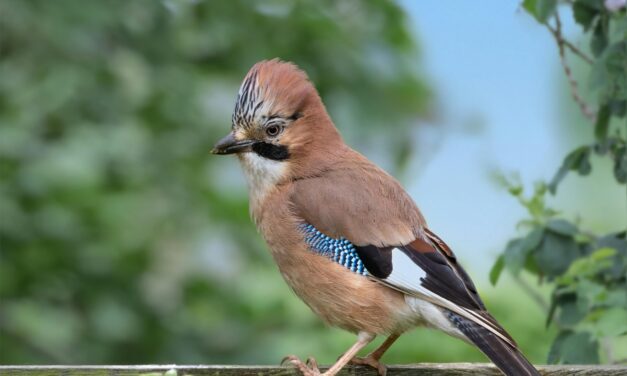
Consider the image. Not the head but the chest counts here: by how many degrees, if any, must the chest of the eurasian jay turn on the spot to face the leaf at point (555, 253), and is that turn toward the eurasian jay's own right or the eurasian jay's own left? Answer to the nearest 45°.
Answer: approximately 180°

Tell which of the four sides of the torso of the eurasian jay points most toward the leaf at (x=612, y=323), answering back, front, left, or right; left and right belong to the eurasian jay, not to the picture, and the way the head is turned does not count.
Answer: back

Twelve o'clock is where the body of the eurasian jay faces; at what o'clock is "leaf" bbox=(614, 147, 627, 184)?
The leaf is roughly at 6 o'clock from the eurasian jay.

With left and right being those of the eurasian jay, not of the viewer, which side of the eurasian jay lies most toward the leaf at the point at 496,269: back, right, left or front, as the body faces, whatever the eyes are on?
back

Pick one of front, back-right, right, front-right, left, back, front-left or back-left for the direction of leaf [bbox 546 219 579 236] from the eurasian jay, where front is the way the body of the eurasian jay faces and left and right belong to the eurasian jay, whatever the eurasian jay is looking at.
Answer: back

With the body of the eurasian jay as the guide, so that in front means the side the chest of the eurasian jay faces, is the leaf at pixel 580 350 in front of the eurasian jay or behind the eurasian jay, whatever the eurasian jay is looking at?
behind

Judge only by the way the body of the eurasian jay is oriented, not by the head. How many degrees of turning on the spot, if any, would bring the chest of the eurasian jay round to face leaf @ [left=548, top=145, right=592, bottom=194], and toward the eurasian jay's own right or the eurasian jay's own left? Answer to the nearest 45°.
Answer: approximately 180°

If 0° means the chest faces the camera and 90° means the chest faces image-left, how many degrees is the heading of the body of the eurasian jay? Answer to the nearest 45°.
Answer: approximately 90°

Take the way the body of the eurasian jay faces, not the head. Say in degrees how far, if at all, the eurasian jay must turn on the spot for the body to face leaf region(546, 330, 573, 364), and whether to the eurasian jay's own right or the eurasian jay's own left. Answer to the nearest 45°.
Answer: approximately 180°
